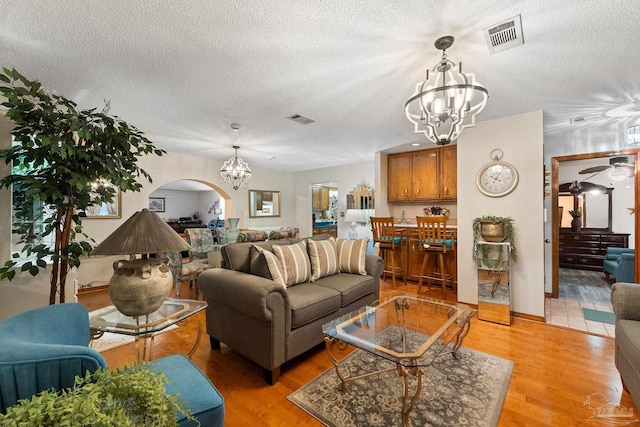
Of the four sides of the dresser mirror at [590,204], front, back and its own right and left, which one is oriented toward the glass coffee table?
front

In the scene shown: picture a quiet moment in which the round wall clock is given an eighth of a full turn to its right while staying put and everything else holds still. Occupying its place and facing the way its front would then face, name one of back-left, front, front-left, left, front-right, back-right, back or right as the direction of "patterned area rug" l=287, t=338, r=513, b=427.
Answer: front-left

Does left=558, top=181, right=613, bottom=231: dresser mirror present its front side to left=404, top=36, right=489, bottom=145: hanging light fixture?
yes

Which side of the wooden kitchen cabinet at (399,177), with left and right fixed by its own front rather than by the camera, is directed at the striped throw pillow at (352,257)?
front

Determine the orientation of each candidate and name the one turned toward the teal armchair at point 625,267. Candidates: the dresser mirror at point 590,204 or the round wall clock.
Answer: the dresser mirror

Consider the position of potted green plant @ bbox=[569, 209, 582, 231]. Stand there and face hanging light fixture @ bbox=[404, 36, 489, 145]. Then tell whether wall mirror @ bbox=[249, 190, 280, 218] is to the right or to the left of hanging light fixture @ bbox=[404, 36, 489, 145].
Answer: right

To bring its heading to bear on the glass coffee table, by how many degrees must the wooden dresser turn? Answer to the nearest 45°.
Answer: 0° — it already faces it

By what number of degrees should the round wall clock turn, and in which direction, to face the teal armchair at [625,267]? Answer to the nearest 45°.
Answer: approximately 135° to its left

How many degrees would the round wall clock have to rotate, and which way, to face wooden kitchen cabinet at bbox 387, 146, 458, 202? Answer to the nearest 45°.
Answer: approximately 135° to its right

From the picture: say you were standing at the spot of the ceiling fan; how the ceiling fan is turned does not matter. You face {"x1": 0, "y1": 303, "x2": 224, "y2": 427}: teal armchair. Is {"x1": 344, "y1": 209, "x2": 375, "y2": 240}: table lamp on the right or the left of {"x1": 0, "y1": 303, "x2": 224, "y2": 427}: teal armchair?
right

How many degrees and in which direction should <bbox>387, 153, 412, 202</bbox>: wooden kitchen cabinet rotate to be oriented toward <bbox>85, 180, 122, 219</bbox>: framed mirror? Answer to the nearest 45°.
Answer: approximately 45° to its right

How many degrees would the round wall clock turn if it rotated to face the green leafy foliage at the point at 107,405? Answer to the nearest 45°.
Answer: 0° — it already faces it

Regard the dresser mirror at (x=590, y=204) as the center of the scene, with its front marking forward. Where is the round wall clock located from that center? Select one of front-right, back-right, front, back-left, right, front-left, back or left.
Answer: front

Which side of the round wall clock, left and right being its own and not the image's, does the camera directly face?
front

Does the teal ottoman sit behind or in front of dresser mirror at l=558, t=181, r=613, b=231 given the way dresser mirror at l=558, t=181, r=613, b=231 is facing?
in front

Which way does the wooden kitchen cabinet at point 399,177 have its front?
toward the camera

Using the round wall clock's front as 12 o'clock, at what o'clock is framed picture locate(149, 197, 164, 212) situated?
The framed picture is roughly at 3 o'clock from the round wall clock.

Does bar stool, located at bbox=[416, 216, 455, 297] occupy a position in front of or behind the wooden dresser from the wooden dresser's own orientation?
in front

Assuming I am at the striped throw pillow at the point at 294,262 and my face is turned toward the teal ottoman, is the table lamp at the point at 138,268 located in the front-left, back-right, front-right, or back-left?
front-right
